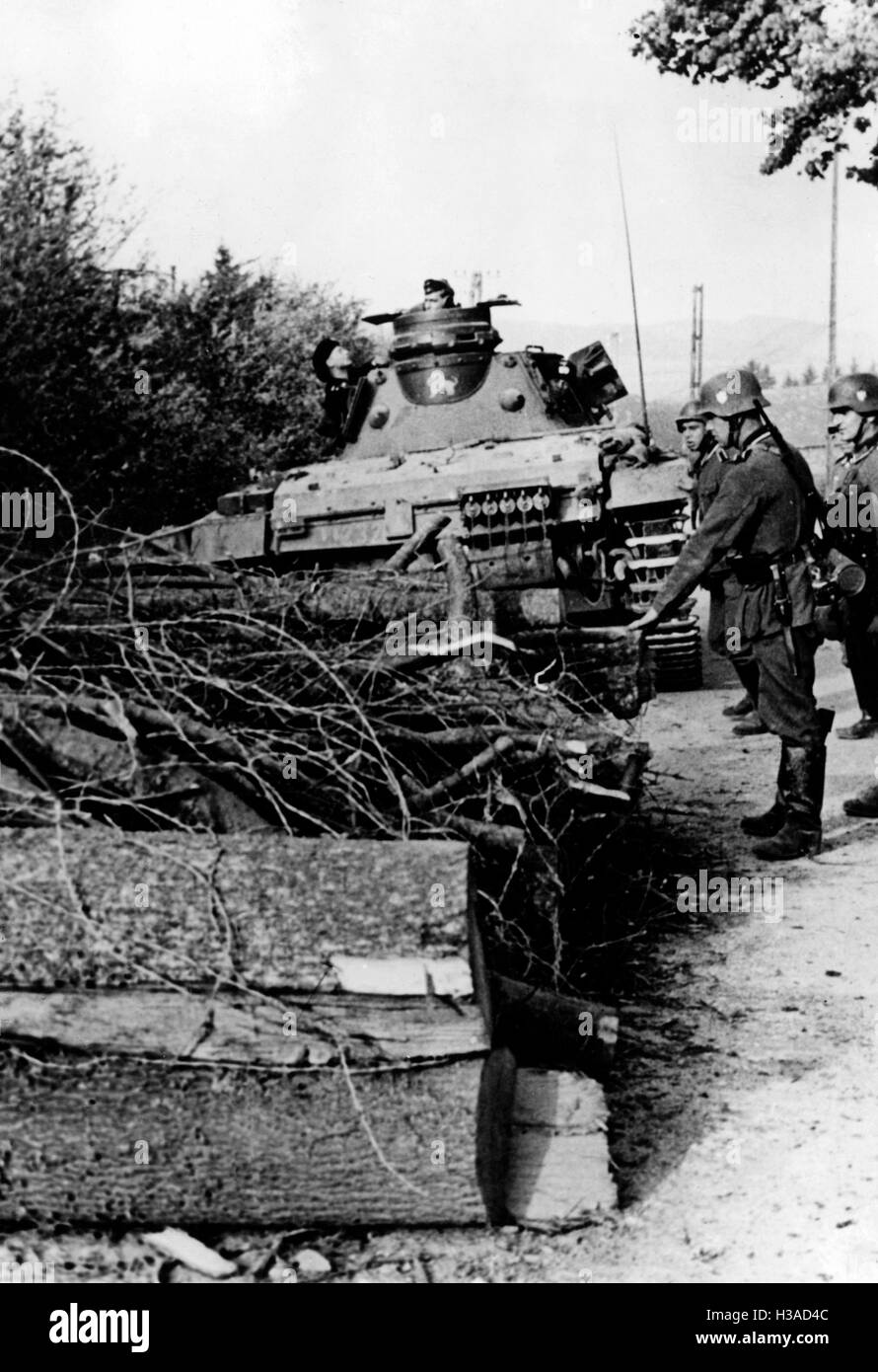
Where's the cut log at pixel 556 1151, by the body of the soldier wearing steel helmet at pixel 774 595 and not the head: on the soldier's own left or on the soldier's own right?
on the soldier's own left

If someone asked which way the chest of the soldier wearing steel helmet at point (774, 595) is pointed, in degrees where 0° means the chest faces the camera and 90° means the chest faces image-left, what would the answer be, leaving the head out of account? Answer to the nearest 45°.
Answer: approximately 90°

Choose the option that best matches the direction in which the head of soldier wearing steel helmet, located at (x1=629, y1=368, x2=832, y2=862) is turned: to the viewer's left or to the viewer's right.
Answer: to the viewer's left

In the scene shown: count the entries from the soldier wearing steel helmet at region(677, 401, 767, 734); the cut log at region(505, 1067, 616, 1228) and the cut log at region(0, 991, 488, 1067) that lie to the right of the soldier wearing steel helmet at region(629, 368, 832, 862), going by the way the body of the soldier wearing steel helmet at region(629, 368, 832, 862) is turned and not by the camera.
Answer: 1

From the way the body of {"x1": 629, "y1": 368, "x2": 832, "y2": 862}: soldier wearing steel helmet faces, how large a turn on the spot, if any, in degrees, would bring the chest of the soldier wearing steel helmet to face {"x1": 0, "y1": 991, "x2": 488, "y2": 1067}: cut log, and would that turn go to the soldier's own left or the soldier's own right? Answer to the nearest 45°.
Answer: approximately 90° to the soldier's own left

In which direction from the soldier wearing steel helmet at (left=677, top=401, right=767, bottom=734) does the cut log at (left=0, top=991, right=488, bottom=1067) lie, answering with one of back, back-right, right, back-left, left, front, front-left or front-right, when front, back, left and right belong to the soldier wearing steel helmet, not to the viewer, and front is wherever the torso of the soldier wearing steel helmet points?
front-left

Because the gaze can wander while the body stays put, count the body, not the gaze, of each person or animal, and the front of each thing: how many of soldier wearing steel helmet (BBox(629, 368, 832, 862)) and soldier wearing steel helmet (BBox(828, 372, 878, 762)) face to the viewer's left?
2

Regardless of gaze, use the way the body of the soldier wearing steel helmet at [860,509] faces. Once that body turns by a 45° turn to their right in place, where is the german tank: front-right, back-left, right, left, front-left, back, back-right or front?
front

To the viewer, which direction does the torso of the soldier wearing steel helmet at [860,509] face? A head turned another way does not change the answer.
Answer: to the viewer's left

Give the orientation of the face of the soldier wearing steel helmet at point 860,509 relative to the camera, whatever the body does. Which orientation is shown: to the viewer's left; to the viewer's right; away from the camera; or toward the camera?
to the viewer's left

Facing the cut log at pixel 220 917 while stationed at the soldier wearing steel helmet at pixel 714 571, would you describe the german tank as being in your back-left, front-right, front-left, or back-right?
back-right
